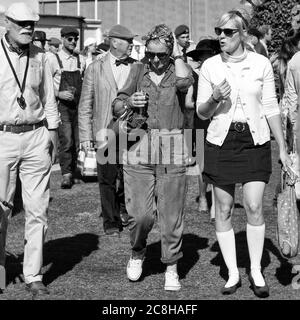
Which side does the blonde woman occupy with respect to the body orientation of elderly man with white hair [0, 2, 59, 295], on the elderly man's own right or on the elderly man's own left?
on the elderly man's own left

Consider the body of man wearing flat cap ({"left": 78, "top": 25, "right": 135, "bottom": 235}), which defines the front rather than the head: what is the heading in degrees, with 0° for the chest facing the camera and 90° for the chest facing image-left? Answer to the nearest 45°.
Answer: approximately 315°

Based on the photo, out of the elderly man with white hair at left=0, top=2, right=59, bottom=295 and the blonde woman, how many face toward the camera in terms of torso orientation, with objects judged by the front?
2

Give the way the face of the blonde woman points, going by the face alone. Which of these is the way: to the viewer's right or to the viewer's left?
to the viewer's left

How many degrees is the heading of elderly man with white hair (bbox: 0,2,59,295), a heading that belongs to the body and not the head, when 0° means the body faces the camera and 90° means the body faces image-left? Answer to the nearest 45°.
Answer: approximately 0°

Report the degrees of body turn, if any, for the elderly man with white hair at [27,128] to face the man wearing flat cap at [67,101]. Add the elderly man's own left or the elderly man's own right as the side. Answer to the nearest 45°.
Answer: approximately 180°

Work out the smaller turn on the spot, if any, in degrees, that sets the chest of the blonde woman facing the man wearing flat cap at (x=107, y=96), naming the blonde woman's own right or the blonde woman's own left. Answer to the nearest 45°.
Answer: approximately 135° to the blonde woman's own right

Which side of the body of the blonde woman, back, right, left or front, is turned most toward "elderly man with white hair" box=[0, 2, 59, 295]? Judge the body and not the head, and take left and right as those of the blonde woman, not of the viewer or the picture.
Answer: right

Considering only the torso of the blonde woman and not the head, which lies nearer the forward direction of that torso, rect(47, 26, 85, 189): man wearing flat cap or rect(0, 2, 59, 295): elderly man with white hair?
the elderly man with white hair
